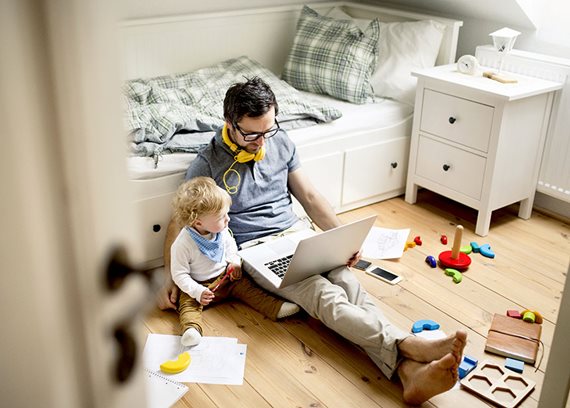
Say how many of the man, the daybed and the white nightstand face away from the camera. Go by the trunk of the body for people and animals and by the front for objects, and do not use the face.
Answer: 0

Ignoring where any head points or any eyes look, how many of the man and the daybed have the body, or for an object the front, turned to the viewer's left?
0

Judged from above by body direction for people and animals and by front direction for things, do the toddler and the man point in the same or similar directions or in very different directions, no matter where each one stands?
same or similar directions

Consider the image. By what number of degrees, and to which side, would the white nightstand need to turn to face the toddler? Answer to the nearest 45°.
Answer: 0° — it already faces them

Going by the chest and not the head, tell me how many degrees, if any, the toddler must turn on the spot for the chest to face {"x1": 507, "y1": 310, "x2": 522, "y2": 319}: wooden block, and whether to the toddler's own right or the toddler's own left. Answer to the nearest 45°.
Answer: approximately 45° to the toddler's own left

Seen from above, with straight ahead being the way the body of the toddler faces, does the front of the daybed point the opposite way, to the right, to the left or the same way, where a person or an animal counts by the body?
the same way

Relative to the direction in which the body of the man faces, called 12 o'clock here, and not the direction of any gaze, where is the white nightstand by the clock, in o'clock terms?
The white nightstand is roughly at 9 o'clock from the man.

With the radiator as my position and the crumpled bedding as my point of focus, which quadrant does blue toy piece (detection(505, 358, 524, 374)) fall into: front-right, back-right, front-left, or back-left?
front-left

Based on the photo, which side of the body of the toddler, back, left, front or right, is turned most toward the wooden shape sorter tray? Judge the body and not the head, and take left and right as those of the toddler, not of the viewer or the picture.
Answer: front

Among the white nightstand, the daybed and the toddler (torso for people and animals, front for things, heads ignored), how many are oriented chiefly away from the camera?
0

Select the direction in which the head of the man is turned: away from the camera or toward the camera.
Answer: toward the camera

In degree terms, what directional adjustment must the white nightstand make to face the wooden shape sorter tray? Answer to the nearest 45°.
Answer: approximately 45° to its left

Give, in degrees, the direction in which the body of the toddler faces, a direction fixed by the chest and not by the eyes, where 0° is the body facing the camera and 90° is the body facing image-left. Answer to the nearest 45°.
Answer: approximately 315°

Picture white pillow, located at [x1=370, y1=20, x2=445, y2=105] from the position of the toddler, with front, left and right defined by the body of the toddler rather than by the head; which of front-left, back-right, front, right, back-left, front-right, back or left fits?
left

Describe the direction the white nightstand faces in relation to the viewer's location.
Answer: facing the viewer and to the left of the viewer

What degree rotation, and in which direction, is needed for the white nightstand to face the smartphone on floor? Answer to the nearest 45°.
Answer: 0° — it already faces it

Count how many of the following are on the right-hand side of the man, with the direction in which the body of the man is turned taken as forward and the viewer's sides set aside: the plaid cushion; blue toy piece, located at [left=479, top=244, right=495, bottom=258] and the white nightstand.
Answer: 0
